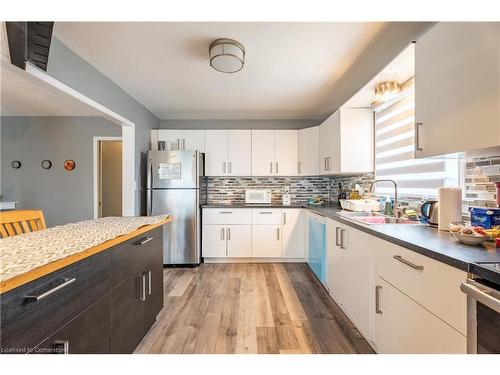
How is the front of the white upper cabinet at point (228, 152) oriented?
toward the camera

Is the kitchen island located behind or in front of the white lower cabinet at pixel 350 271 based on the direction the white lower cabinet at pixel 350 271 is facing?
in front

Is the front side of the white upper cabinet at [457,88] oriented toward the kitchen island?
yes

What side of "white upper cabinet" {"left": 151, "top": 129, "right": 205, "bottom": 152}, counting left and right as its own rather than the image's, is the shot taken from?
front

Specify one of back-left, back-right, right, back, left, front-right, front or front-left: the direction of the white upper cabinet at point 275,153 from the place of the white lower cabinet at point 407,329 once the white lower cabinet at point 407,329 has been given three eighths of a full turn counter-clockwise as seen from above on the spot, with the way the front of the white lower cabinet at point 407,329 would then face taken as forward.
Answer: back-left

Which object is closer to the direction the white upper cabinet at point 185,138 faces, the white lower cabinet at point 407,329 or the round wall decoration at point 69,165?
the white lower cabinet

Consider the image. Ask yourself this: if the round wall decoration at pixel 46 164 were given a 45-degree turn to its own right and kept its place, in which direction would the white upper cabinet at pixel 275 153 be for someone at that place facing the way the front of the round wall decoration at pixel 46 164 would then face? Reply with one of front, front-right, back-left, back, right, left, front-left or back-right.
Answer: left

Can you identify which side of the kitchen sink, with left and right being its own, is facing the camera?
left

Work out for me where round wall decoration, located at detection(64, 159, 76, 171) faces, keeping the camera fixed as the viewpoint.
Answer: facing the viewer

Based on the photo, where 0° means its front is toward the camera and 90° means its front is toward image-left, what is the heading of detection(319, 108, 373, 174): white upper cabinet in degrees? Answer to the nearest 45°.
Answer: approximately 90°

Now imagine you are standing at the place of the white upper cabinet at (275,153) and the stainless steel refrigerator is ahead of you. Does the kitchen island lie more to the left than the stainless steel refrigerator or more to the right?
left
